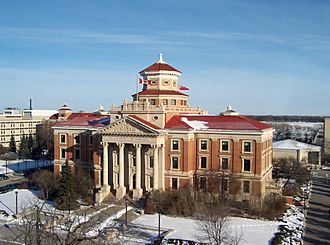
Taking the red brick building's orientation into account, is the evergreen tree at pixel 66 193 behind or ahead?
ahead

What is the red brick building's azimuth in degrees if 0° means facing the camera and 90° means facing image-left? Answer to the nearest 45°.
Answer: approximately 45°
